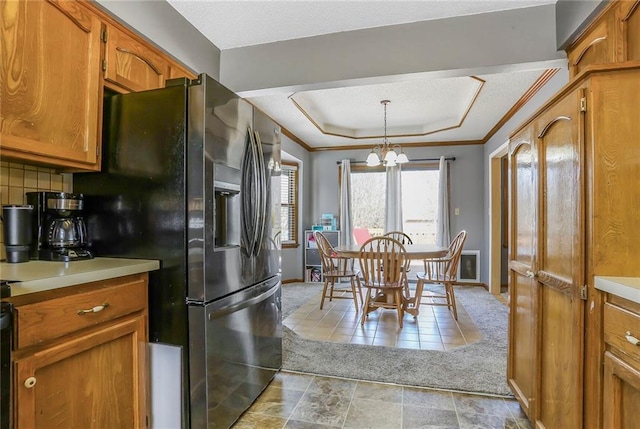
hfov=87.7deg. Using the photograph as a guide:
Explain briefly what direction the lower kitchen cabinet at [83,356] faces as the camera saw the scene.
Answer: facing the viewer and to the right of the viewer

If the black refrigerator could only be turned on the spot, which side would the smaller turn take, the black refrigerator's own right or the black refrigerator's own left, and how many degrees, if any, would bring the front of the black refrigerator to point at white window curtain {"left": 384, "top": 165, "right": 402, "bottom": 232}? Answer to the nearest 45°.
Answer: approximately 90° to the black refrigerator's own left

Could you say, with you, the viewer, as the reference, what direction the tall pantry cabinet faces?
facing to the left of the viewer

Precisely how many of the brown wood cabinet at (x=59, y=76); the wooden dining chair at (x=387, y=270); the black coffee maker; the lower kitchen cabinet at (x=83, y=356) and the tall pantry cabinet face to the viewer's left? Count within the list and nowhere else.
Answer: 1

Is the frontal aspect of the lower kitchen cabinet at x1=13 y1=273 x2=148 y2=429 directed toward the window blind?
no

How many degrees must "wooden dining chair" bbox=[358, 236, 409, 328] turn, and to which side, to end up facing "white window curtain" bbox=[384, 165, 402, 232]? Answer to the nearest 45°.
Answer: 0° — it already faces it

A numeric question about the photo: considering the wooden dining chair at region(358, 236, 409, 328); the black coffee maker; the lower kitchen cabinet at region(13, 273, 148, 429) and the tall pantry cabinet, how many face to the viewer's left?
1

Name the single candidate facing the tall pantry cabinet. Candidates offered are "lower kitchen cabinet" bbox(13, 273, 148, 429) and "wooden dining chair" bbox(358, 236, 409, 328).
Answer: the lower kitchen cabinet

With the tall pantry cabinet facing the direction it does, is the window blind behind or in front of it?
in front

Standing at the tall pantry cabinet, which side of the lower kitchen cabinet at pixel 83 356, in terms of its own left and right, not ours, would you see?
front

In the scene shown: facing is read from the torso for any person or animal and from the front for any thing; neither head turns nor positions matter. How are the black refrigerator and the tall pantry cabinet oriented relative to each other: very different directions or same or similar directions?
very different directions

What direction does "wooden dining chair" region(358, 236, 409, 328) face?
away from the camera

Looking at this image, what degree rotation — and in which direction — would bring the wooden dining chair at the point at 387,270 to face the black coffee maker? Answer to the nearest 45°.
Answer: approximately 135° to its left

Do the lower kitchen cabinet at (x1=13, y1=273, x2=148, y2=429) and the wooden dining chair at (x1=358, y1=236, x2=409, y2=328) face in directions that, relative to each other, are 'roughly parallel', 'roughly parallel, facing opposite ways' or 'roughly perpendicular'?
roughly perpendicular

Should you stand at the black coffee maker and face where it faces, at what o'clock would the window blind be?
The window blind is roughly at 9 o'clock from the black coffee maker.
